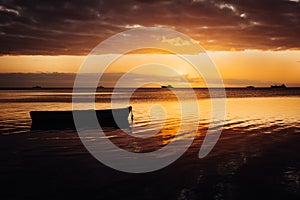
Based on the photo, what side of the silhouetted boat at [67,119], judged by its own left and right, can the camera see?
right
